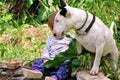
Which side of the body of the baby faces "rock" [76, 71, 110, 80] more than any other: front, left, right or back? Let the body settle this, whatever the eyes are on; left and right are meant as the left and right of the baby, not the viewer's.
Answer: left

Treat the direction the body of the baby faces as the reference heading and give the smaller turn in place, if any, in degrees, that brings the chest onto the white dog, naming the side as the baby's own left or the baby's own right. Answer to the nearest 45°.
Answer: approximately 90° to the baby's own left

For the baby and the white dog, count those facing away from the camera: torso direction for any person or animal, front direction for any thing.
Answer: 0

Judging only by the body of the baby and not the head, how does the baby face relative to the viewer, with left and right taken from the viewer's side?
facing the viewer and to the left of the viewer
